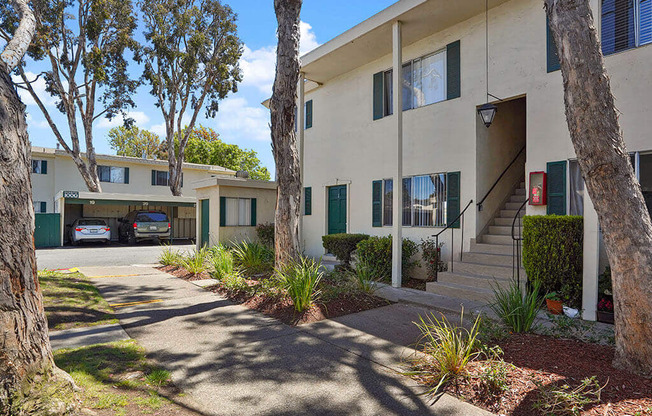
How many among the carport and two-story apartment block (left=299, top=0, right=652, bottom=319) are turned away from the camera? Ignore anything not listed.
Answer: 0

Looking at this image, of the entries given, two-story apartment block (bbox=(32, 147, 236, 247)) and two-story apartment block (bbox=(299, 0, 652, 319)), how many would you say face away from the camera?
0

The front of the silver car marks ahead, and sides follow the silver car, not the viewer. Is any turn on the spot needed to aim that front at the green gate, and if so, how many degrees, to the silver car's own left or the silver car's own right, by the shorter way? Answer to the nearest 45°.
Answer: approximately 90° to the silver car's own left

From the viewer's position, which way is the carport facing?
facing the viewer

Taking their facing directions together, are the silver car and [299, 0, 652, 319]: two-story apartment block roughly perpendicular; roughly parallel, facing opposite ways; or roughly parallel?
roughly perpendicular

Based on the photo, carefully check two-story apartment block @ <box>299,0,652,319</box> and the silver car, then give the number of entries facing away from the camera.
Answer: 1

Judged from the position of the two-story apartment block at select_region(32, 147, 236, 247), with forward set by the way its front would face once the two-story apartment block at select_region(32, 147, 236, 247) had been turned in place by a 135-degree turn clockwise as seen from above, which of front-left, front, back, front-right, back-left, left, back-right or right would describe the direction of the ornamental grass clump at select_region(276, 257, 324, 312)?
back-left

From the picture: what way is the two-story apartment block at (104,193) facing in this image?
toward the camera

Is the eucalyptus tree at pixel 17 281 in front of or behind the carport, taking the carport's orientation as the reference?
in front

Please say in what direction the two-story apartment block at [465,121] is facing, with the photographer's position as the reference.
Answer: facing the viewer and to the left of the viewer

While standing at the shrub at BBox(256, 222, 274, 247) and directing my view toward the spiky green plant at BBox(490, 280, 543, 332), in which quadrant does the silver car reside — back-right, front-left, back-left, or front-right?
back-right

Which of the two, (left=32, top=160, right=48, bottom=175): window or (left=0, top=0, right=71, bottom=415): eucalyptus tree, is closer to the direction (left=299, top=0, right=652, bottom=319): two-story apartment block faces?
the eucalyptus tree

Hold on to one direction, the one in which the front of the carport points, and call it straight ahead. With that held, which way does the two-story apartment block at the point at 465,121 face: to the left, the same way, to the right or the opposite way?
to the right

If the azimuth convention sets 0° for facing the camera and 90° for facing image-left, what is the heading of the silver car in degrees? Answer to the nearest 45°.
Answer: approximately 180°
